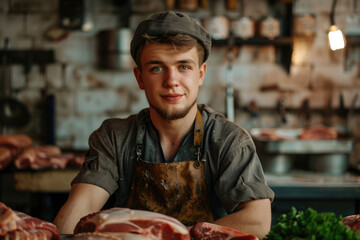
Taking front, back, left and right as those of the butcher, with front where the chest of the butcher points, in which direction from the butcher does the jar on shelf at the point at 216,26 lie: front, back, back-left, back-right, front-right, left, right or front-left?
back

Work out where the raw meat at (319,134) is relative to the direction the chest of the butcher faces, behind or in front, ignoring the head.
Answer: behind

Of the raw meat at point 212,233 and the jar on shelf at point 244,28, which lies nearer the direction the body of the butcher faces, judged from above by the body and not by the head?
the raw meat

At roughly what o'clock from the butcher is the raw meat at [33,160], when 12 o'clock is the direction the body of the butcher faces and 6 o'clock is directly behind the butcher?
The raw meat is roughly at 5 o'clock from the butcher.

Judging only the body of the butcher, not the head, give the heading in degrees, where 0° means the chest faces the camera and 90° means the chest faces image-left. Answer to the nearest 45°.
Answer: approximately 0°

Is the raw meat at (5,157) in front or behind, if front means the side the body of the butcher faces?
behind
